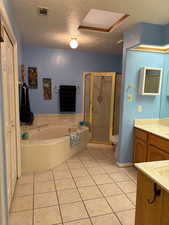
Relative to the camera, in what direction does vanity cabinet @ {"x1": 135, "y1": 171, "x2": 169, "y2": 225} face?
facing the viewer and to the left of the viewer

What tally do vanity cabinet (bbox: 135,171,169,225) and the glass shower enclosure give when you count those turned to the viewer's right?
0

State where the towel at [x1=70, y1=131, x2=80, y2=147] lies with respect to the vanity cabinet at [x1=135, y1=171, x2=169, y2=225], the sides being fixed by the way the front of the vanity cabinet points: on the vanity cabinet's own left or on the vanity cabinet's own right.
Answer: on the vanity cabinet's own right

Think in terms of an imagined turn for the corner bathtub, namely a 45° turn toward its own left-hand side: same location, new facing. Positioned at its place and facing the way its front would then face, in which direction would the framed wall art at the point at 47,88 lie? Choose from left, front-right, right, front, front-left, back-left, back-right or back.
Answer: left

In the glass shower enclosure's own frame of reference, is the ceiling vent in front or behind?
in front

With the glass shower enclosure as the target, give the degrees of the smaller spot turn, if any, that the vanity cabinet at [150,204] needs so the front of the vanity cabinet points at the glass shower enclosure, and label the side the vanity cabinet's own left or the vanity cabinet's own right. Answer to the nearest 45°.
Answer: approximately 90° to the vanity cabinet's own right

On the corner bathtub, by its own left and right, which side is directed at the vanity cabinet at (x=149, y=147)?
front

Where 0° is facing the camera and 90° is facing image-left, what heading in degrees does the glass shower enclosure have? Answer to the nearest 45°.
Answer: approximately 0°

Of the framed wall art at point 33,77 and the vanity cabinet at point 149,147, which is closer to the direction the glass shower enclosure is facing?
the vanity cabinet

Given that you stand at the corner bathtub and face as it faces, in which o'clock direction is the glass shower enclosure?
The glass shower enclosure is roughly at 9 o'clock from the corner bathtub.

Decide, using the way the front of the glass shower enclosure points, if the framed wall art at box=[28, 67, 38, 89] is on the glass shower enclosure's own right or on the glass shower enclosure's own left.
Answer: on the glass shower enclosure's own right

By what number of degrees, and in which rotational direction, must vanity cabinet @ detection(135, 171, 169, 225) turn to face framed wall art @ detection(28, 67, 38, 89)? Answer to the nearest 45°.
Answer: approximately 90° to its right

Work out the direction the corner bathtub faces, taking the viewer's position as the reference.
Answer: facing the viewer and to the right of the viewer
